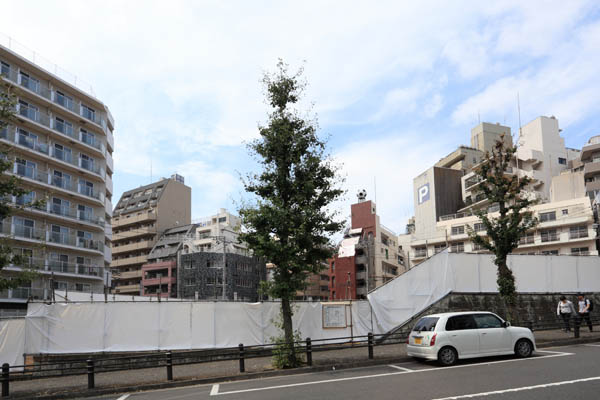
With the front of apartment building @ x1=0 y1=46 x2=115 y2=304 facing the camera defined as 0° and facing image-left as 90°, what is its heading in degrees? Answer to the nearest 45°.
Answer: approximately 315°

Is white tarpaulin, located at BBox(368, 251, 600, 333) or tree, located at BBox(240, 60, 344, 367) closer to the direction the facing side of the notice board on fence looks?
the tree

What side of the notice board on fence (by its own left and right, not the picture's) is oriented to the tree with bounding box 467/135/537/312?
left

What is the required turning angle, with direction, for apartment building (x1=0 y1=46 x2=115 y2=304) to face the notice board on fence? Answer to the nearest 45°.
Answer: approximately 45° to its right

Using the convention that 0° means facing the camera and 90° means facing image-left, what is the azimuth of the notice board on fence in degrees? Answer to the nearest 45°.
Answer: approximately 0°

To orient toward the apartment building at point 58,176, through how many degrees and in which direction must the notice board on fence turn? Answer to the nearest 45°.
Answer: approximately 135° to its right

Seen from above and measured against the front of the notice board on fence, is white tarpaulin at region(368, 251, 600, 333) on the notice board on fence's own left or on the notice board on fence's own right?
on the notice board on fence's own left

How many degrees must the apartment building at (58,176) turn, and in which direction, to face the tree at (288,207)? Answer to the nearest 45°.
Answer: approximately 45° to its right
